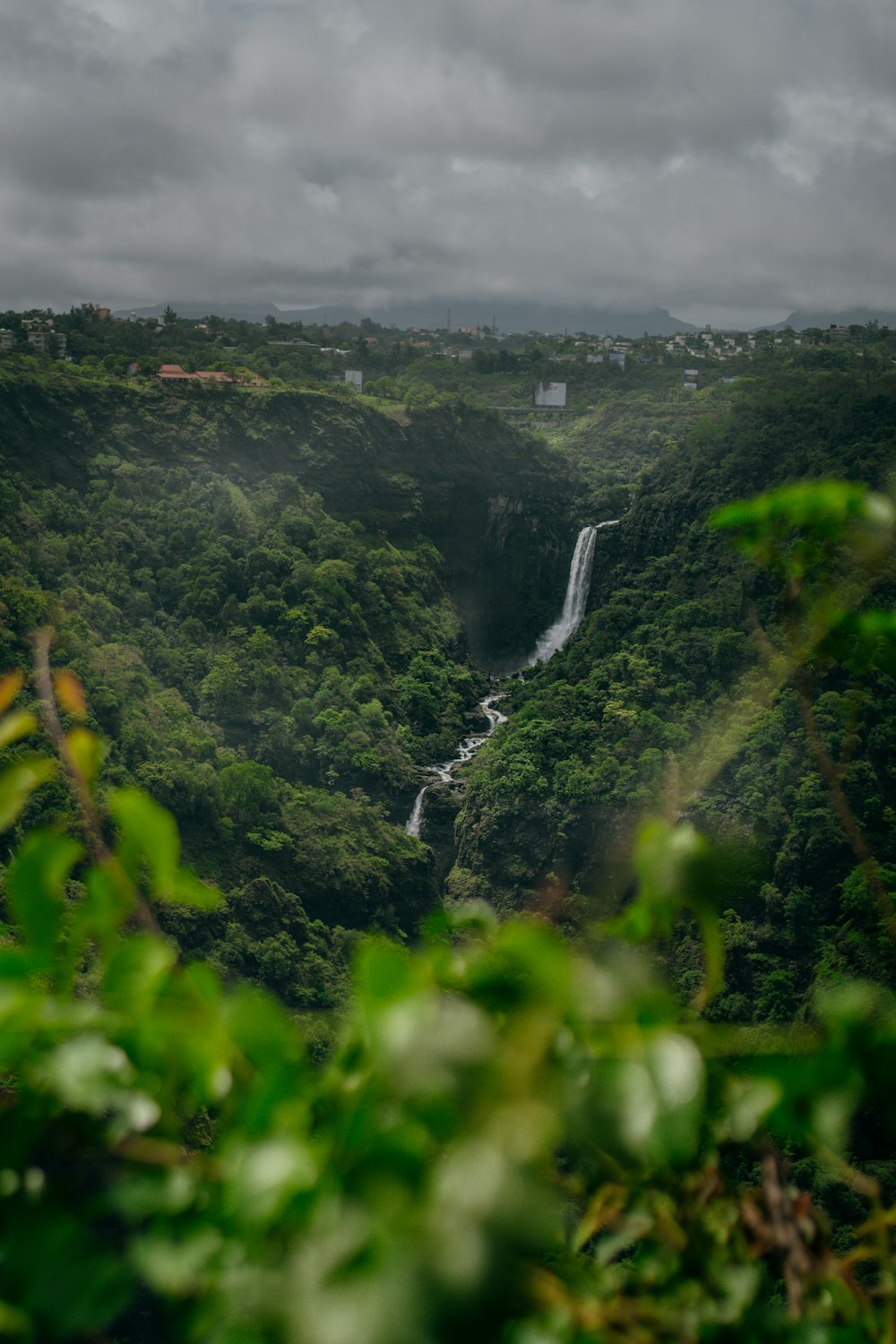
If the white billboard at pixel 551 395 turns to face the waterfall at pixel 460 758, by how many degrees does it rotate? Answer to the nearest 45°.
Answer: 0° — it already faces it

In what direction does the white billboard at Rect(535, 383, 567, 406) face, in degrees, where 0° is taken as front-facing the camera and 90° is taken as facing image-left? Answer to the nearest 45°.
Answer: approximately 0°

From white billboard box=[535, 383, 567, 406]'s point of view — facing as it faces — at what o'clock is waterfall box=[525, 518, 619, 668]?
The waterfall is roughly at 12 o'clock from the white billboard.

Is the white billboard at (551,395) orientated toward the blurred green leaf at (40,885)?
yes

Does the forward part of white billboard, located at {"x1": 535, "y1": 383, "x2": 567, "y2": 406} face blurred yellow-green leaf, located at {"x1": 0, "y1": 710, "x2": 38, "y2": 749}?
yes

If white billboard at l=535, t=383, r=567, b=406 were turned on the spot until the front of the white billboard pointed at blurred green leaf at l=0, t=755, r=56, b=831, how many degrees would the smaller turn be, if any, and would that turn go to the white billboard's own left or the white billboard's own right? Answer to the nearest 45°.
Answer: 0° — it already faces it
